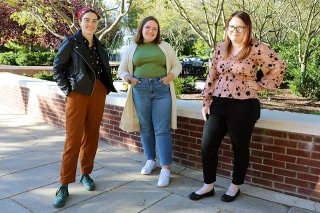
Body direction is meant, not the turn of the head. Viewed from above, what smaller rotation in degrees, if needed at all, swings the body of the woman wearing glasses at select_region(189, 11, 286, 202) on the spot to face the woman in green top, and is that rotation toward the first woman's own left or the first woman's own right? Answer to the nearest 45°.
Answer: approximately 90° to the first woman's own right

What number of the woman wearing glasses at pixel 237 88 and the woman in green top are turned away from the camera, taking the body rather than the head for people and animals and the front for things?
0

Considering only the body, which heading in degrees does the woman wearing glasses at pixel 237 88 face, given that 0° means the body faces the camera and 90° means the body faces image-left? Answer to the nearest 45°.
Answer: approximately 45°

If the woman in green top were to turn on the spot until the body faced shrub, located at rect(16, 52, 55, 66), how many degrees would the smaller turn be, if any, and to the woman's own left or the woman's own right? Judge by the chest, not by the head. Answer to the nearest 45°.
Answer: approximately 180°

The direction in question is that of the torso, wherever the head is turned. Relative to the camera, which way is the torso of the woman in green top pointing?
toward the camera

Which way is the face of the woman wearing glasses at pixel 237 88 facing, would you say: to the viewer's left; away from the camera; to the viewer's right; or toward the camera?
toward the camera

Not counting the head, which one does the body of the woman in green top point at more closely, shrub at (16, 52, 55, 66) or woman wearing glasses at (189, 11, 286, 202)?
the woman wearing glasses

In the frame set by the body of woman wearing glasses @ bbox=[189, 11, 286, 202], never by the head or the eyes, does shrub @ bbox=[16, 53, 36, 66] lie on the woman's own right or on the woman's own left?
on the woman's own right

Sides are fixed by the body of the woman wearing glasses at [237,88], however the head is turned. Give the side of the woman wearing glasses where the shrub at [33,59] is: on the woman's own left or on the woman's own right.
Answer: on the woman's own right

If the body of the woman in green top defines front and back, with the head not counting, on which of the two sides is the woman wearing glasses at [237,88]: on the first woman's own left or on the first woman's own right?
on the first woman's own left

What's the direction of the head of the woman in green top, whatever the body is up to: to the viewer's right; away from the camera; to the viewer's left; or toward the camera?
toward the camera
